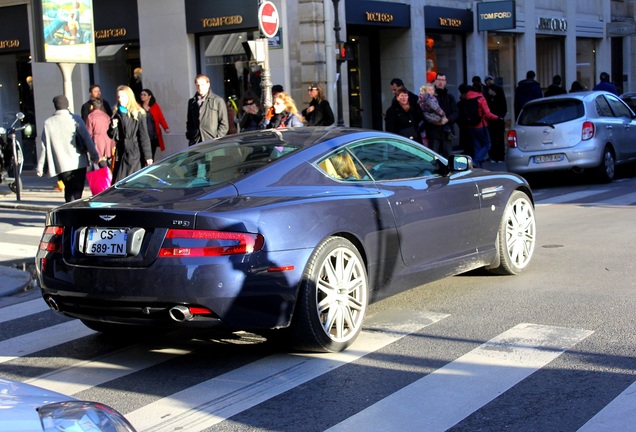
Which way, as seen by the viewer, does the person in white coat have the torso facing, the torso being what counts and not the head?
away from the camera

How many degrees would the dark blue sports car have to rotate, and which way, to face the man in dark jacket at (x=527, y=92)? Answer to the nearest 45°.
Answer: approximately 45° to its left

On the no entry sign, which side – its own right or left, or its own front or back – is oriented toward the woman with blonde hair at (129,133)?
right

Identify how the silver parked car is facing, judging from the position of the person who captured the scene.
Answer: facing away from the viewer and to the right of the viewer

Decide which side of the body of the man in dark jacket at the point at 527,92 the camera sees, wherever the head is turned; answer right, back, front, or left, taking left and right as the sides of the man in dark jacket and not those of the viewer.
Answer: back

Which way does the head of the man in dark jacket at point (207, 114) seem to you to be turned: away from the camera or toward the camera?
toward the camera

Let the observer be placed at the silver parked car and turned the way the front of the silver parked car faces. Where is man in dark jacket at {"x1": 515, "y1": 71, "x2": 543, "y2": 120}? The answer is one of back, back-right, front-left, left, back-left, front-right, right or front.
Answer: front-left

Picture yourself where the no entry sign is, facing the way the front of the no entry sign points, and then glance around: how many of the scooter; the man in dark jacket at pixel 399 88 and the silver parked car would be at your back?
1

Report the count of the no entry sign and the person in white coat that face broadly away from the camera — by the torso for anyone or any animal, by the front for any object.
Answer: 1

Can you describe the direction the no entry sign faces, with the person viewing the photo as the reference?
facing the viewer and to the right of the viewer

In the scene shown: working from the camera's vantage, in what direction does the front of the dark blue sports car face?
facing away from the viewer and to the right of the viewer

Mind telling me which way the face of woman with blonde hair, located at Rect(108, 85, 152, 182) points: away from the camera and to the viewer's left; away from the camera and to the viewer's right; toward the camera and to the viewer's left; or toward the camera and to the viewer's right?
toward the camera and to the viewer's left

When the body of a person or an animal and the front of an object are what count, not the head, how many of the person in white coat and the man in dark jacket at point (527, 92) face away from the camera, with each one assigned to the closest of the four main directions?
2
